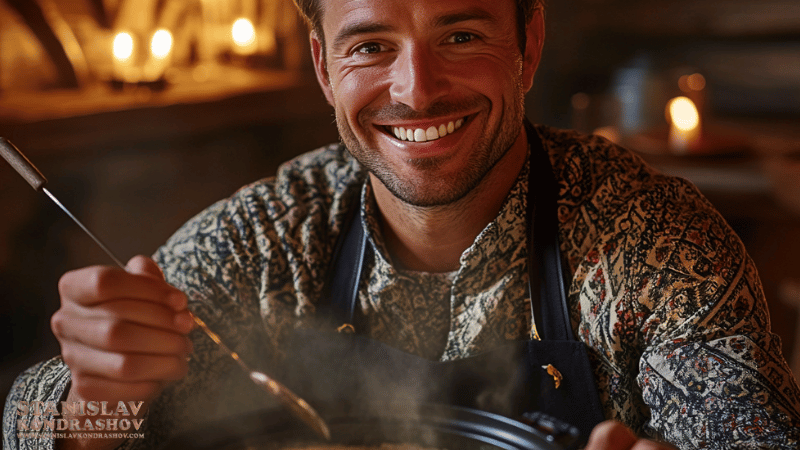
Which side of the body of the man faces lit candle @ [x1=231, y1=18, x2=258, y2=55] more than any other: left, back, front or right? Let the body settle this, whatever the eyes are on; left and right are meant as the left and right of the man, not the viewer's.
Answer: back

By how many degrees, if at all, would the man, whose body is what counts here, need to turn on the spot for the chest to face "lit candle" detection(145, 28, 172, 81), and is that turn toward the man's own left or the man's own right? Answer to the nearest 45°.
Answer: approximately 135° to the man's own right

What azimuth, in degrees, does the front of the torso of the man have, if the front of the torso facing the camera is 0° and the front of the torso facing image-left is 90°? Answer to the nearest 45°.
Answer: approximately 0°

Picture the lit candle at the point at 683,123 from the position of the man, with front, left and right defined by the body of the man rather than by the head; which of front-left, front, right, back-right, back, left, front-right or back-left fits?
back-left

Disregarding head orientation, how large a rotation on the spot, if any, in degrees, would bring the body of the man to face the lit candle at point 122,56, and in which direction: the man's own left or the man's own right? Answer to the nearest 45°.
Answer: approximately 135° to the man's own right
